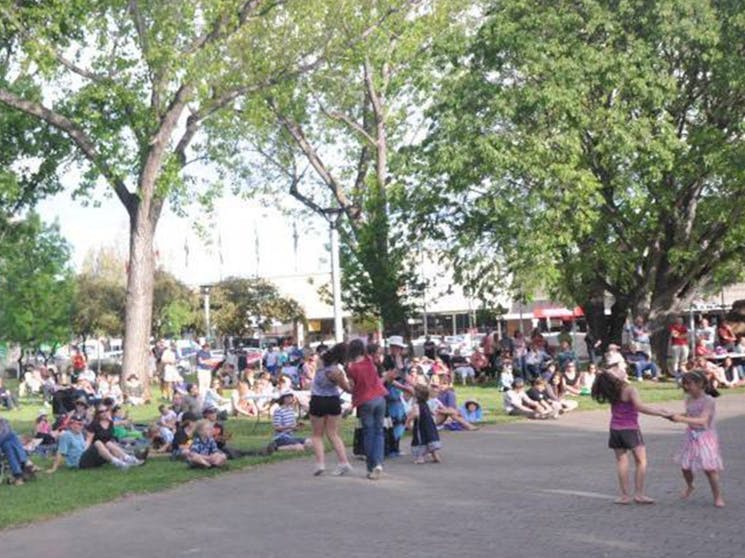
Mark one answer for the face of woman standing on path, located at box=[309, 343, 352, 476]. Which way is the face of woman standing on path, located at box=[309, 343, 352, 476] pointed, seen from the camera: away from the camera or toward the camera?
away from the camera

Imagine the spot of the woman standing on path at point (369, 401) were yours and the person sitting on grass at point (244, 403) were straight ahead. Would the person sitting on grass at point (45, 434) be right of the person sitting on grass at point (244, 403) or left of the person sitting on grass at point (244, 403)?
left

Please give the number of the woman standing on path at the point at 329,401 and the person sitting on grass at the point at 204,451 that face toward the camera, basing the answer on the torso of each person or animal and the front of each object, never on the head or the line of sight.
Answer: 1

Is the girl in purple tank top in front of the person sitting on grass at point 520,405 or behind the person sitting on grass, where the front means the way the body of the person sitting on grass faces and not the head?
in front
